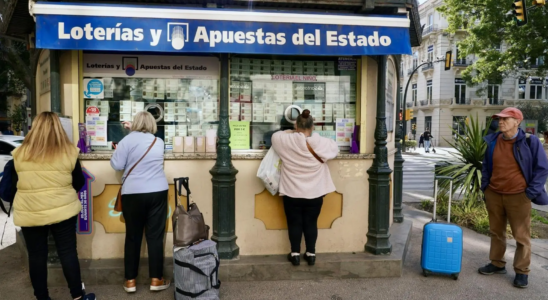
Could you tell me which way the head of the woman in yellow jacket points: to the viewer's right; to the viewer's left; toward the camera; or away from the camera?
away from the camera

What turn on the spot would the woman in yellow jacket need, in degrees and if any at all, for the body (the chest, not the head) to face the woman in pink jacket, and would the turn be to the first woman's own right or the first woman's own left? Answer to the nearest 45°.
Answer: approximately 90° to the first woman's own right

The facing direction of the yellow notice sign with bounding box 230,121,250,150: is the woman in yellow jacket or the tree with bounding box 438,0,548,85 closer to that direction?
the woman in yellow jacket

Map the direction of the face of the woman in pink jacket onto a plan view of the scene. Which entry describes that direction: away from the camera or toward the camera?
away from the camera

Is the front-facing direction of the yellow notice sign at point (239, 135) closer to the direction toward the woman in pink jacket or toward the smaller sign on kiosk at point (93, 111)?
the woman in pink jacket

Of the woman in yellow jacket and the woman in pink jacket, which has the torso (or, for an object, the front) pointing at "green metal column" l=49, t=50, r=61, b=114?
the woman in yellow jacket

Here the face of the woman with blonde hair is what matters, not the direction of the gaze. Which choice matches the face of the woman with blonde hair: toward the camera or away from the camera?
away from the camera

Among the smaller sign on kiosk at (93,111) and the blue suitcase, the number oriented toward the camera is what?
2

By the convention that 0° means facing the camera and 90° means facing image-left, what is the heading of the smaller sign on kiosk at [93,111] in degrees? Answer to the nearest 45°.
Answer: approximately 0°

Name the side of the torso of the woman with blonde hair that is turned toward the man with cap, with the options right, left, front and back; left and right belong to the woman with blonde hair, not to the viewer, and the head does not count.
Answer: right

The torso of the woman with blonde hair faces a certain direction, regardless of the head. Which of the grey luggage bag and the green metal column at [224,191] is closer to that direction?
the green metal column

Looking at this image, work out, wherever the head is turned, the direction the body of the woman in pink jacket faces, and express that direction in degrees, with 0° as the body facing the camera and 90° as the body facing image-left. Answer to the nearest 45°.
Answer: approximately 180°

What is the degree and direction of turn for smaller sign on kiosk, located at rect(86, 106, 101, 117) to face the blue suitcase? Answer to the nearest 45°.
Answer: approximately 45° to its left

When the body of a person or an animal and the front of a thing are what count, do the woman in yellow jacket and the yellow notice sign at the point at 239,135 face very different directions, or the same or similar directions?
very different directions
